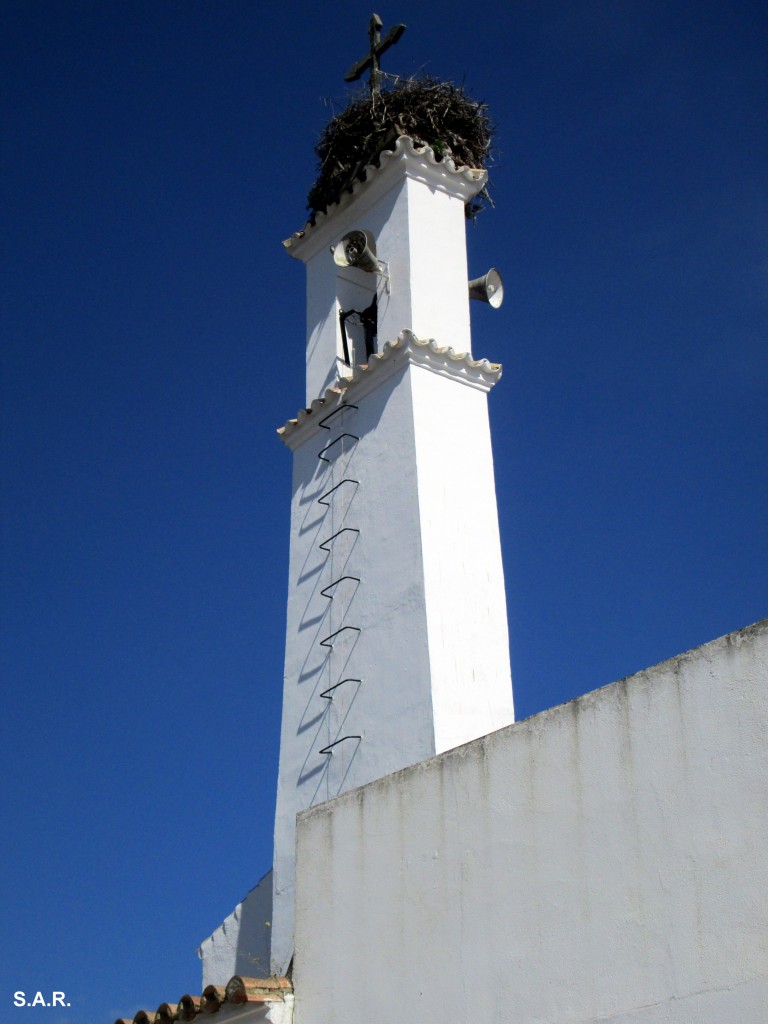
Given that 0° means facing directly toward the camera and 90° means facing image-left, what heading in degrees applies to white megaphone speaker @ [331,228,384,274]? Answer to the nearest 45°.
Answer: approximately 45°

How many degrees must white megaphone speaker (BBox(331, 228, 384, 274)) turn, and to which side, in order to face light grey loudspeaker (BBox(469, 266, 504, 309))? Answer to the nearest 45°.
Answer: approximately 180°
